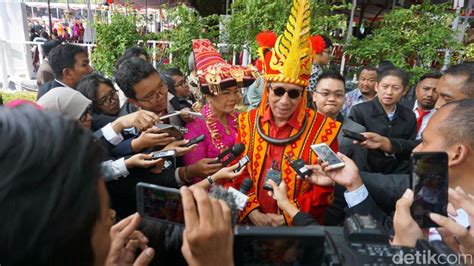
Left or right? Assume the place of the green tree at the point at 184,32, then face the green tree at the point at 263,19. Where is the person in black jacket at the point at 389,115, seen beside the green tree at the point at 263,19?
right

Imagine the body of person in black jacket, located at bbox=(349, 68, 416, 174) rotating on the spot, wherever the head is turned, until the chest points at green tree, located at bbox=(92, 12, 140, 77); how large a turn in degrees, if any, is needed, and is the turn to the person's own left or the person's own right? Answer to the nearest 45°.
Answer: approximately 90° to the person's own right

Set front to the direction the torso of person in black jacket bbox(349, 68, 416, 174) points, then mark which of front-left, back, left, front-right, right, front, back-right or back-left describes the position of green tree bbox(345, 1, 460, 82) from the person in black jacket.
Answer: back

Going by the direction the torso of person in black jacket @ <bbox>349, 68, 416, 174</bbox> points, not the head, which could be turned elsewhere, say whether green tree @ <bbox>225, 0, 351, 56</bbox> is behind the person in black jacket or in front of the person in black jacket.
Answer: behind

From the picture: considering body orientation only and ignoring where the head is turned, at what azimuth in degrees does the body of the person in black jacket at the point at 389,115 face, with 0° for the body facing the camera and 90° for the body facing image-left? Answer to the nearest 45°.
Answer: approximately 0°

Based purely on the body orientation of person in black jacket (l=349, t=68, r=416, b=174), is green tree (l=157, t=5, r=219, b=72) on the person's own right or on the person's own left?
on the person's own right
